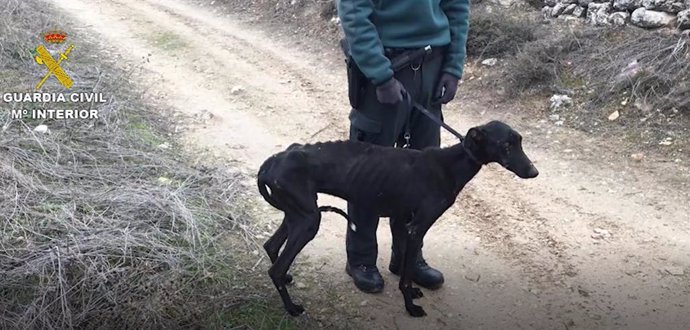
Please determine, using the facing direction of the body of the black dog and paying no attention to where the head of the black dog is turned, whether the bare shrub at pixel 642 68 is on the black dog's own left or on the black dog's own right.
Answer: on the black dog's own left

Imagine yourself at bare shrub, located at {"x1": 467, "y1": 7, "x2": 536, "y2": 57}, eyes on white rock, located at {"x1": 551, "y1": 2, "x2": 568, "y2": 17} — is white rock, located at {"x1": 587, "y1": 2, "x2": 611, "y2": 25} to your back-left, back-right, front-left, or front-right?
front-right

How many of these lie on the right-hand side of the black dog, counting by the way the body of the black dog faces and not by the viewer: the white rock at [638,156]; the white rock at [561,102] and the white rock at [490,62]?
0

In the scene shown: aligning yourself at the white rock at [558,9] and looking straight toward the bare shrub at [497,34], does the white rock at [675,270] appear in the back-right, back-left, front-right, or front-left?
front-left

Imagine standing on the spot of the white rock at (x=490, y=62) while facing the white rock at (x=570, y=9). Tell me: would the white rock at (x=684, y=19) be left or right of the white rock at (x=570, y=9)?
right

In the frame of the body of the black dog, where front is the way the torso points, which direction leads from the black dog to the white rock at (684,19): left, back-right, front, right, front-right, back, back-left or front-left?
front-left

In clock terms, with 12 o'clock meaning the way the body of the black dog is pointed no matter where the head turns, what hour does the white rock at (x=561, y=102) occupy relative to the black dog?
The white rock is roughly at 10 o'clock from the black dog.

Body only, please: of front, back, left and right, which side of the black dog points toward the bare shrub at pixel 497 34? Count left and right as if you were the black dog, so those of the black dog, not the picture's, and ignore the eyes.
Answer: left

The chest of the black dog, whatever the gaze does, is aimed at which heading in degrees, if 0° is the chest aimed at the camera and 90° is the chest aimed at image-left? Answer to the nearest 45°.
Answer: approximately 270°

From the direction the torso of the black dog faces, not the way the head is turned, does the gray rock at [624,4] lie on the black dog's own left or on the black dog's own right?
on the black dog's own left

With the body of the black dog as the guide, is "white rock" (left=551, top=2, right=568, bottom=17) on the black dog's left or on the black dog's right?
on the black dog's left

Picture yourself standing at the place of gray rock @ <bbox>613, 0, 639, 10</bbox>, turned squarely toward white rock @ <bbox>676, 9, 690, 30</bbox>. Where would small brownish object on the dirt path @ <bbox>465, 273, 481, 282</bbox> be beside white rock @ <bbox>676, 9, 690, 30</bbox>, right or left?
right

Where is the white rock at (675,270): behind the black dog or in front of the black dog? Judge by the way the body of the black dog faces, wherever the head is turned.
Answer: in front

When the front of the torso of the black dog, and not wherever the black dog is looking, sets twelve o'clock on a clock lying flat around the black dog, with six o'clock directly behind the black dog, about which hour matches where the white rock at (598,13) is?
The white rock is roughly at 10 o'clock from the black dog.

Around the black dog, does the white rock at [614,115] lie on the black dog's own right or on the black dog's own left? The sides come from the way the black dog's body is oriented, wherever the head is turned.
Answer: on the black dog's own left

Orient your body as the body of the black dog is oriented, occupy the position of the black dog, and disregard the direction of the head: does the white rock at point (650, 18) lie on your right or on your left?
on your left
